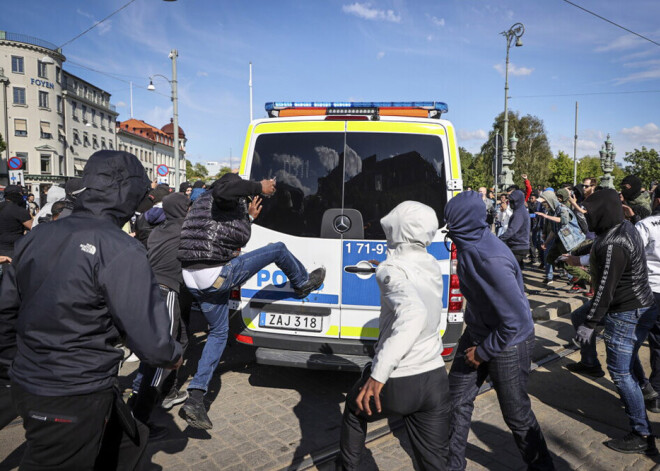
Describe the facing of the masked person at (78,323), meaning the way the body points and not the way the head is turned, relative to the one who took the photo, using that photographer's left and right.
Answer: facing away from the viewer and to the right of the viewer

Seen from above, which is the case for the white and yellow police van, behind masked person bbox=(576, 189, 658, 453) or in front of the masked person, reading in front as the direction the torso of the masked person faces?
in front

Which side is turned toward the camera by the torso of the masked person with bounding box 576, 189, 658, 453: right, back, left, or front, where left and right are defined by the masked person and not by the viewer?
left

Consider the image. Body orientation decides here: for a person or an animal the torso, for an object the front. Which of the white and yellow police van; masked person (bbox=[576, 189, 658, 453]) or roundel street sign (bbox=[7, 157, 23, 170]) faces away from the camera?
the white and yellow police van

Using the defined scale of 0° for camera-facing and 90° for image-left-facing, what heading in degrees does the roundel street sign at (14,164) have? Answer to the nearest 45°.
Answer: approximately 0°

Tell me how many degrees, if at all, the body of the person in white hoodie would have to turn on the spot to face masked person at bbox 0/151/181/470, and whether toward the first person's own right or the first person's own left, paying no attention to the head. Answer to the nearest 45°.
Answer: approximately 90° to the first person's own left

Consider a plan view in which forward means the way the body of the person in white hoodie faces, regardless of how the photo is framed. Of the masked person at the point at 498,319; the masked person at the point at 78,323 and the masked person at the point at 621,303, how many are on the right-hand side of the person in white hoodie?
2

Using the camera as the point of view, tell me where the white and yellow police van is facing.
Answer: facing away from the viewer

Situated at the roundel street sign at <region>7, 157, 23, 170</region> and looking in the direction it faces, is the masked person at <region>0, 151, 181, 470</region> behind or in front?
in front

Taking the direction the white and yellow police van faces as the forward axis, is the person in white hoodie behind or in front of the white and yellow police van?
behind

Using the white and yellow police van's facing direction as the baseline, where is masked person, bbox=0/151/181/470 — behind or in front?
behind

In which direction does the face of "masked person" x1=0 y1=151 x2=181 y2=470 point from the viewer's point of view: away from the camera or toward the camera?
away from the camera

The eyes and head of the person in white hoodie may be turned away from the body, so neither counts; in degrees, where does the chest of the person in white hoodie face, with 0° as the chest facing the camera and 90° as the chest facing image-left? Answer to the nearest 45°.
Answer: approximately 135°

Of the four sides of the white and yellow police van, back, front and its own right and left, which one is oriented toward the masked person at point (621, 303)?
back
